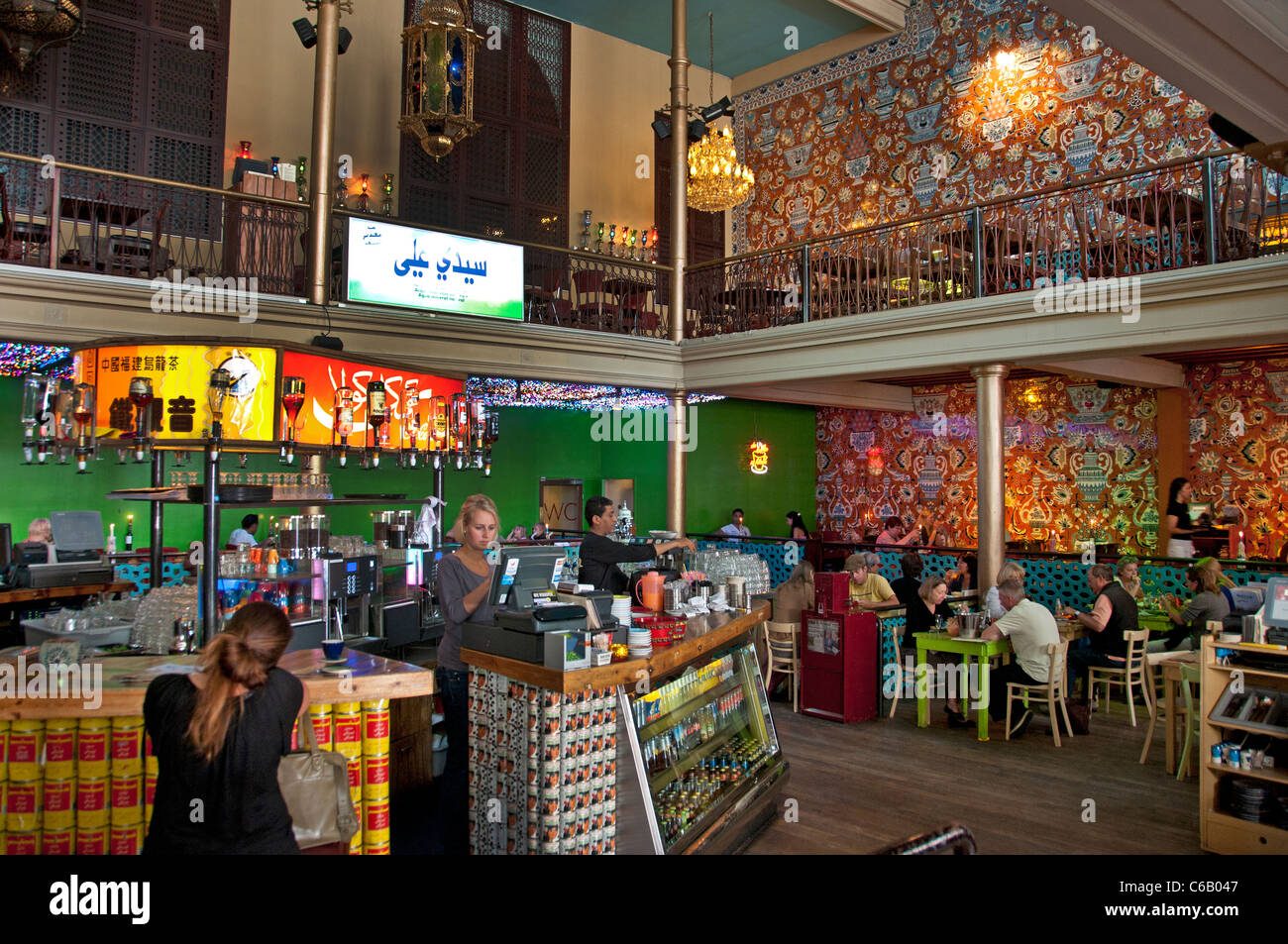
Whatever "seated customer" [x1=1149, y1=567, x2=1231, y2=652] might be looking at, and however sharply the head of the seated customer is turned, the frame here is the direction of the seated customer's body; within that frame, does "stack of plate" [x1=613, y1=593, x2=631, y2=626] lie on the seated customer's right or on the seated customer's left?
on the seated customer's left

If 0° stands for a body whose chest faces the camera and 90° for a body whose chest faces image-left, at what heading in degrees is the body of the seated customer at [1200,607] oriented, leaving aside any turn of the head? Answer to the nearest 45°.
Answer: approximately 90°

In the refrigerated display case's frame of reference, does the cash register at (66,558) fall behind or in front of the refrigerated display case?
behind

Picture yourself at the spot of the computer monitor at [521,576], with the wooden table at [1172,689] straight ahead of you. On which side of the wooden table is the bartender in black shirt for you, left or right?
left

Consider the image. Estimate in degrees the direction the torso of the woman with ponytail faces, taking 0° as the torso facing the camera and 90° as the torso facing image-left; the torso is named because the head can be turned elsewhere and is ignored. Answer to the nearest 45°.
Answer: approximately 180°

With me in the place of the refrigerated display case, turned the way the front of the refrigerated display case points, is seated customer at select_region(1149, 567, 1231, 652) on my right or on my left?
on my left

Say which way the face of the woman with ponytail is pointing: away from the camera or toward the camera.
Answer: away from the camera

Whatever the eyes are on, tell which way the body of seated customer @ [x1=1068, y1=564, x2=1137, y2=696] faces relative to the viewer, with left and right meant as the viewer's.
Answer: facing to the left of the viewer

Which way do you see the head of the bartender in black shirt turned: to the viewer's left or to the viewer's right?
to the viewer's right

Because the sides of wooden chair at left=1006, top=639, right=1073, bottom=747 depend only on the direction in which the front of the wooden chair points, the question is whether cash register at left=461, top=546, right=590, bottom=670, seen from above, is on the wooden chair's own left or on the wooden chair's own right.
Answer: on the wooden chair's own left

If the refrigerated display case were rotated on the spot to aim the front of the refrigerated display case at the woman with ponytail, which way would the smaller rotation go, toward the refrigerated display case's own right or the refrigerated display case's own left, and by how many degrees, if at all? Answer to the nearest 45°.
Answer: approximately 90° to the refrigerated display case's own right

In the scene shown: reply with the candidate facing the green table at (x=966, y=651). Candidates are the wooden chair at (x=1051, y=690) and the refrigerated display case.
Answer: the wooden chair
